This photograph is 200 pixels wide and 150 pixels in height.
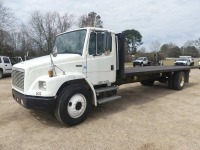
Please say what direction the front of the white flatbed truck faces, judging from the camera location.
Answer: facing the viewer and to the left of the viewer
